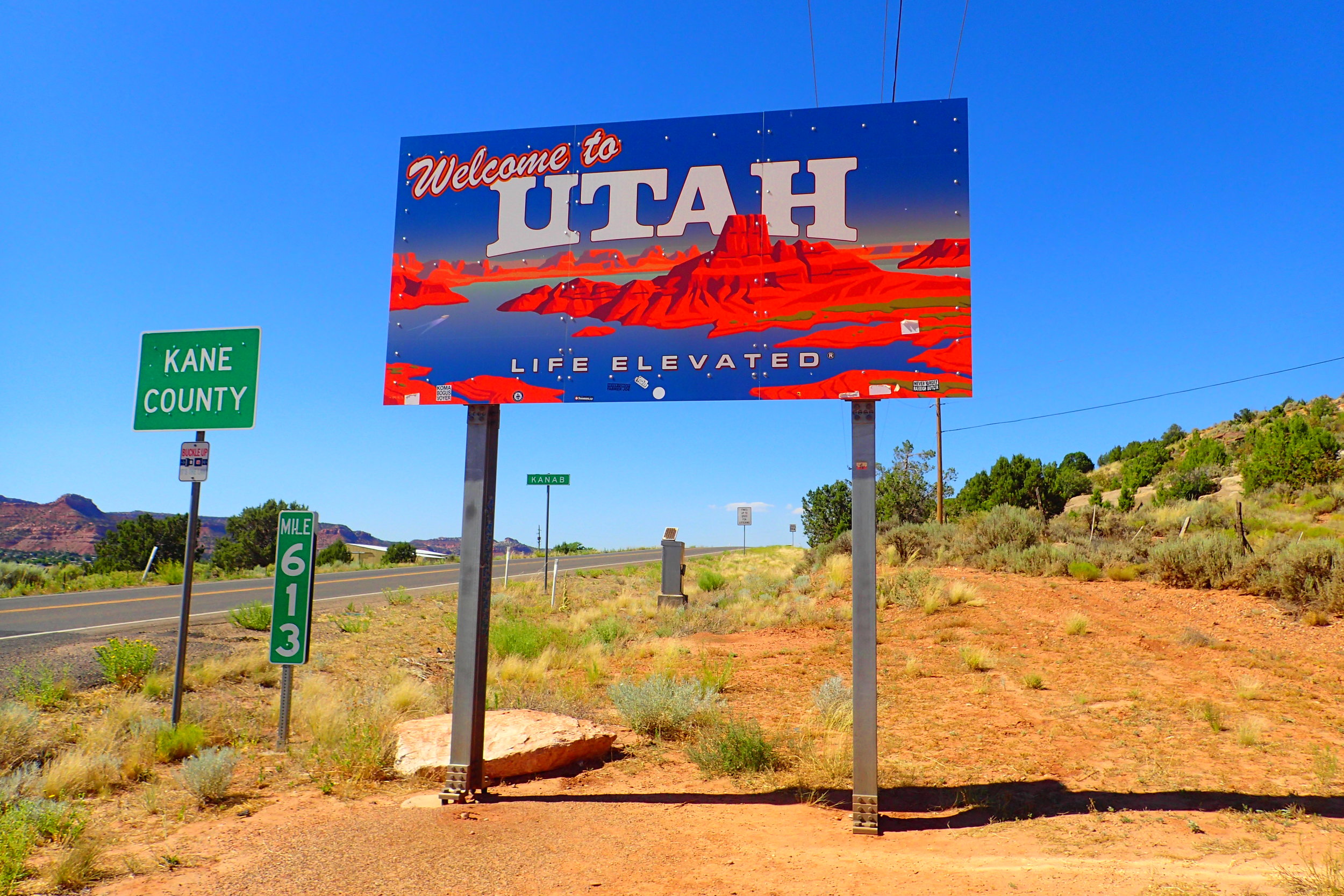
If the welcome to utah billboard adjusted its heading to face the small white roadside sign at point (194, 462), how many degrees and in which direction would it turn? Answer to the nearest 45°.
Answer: approximately 90° to its right

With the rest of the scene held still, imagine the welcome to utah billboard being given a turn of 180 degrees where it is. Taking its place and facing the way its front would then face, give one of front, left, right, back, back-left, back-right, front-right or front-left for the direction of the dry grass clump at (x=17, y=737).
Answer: left

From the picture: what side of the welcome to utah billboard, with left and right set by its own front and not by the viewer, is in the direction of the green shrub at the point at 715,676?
back

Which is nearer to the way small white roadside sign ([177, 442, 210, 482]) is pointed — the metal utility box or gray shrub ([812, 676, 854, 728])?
the gray shrub

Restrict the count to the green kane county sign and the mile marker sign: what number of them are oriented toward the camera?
2

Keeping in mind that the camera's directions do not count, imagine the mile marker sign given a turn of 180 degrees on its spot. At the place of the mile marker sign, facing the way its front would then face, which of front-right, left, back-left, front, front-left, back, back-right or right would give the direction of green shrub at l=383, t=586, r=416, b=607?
front

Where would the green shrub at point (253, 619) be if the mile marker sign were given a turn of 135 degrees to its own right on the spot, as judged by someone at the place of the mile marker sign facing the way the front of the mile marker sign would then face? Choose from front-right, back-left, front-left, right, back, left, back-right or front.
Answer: front-right

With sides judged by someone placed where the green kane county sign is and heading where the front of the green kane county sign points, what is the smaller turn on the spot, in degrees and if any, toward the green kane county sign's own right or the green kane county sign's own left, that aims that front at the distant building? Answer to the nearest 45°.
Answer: approximately 180°

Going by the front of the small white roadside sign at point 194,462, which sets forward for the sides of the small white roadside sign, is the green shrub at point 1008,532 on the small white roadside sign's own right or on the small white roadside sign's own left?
on the small white roadside sign's own left
